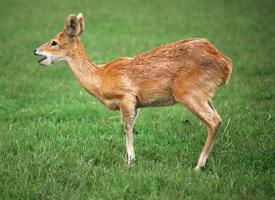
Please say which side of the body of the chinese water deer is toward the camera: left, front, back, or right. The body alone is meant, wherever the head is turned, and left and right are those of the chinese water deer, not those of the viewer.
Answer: left
